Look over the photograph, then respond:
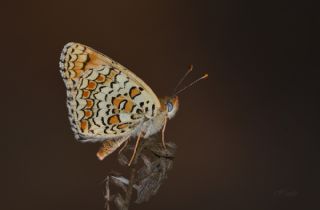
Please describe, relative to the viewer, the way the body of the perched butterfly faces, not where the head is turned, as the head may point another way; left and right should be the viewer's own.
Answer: facing to the right of the viewer
